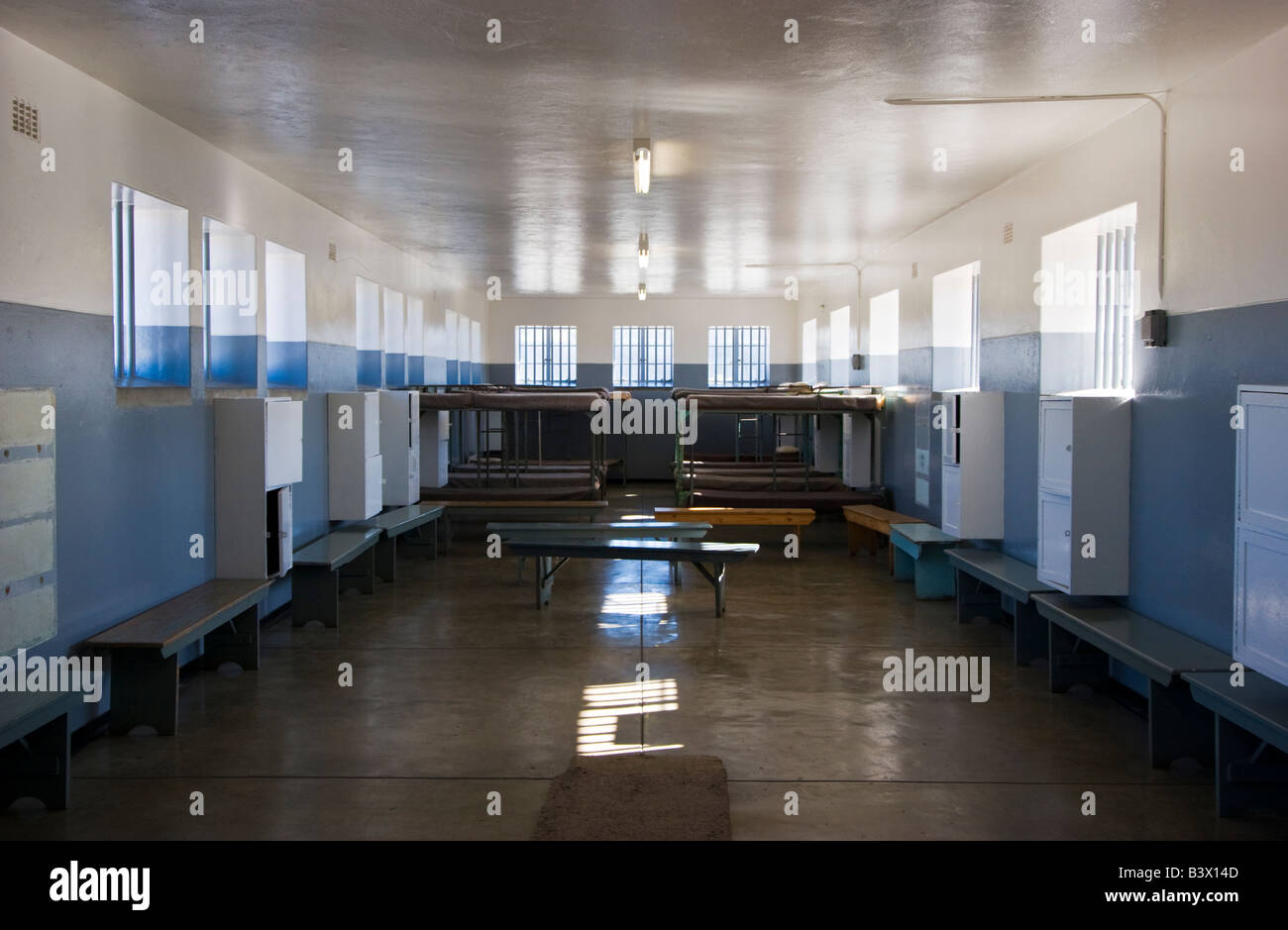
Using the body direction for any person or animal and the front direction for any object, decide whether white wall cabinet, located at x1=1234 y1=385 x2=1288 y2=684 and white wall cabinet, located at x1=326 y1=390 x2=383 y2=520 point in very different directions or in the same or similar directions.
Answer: very different directions

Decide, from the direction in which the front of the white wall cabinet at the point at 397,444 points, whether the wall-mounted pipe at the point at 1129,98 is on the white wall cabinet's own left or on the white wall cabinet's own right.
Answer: on the white wall cabinet's own right

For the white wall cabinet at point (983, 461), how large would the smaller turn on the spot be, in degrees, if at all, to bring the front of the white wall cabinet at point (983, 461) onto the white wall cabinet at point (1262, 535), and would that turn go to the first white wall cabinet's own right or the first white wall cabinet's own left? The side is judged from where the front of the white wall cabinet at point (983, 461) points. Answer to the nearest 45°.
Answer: approximately 90° to the first white wall cabinet's own left

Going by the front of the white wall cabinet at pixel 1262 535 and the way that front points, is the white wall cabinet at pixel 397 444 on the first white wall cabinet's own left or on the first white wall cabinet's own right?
on the first white wall cabinet's own right

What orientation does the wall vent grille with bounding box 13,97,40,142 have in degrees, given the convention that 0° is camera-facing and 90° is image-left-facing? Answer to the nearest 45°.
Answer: approximately 315°

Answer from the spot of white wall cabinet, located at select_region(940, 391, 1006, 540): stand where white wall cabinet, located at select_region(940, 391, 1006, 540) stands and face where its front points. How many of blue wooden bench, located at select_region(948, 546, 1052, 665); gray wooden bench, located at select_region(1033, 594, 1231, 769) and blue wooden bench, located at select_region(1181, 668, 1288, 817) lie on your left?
3

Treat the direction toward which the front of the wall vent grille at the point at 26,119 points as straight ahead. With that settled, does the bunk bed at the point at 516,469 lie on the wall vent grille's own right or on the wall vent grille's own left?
on the wall vent grille's own left

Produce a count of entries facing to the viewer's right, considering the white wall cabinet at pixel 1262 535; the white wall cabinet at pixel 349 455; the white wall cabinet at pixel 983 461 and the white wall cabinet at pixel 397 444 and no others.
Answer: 2

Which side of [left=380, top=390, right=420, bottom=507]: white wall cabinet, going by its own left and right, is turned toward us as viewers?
right

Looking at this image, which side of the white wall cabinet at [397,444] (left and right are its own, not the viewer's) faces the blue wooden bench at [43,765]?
right

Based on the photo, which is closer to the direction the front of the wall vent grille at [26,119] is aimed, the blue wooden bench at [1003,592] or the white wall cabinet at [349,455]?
the blue wooden bench

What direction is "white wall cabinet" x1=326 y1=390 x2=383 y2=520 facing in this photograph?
to the viewer's right

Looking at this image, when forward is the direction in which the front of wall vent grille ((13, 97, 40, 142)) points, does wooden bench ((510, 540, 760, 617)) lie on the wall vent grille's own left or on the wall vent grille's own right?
on the wall vent grille's own left

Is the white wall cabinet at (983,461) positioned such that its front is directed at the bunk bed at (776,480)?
no

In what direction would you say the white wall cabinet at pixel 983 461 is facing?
to the viewer's left

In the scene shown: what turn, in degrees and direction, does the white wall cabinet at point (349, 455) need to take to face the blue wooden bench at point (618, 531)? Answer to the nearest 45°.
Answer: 0° — it already faces it

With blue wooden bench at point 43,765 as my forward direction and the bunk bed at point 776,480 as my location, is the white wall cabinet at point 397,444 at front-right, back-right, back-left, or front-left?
front-right
